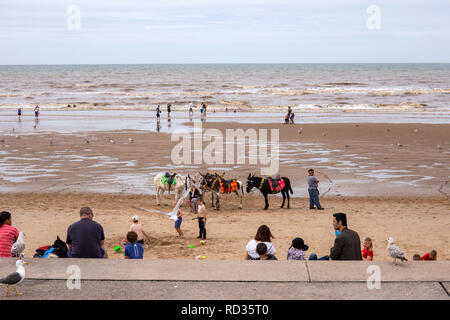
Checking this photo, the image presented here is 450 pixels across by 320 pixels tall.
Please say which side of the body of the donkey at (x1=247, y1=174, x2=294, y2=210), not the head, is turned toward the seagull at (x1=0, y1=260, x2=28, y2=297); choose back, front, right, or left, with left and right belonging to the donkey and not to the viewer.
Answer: left

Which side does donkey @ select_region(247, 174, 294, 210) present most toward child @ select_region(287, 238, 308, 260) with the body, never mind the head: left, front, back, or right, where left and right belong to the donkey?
left

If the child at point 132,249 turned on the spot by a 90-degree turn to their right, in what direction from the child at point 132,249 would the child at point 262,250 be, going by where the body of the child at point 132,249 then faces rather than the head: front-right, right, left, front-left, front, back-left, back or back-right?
front-right

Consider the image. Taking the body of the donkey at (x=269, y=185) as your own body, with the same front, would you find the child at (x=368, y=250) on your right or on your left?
on your left

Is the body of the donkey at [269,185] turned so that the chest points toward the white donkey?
yes

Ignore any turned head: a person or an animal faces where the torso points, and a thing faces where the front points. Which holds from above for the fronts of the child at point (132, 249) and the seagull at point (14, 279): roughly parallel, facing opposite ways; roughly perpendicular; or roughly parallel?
roughly perpendicular

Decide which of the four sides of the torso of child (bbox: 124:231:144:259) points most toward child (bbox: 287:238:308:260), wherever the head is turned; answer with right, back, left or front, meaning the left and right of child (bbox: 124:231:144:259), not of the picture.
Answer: right

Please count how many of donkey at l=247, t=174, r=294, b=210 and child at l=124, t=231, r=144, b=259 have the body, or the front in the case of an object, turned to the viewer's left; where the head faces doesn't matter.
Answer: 1

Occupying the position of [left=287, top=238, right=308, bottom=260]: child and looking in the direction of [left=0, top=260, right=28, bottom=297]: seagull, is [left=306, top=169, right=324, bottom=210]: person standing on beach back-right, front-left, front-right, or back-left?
back-right

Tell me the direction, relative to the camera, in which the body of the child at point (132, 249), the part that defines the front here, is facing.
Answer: away from the camera

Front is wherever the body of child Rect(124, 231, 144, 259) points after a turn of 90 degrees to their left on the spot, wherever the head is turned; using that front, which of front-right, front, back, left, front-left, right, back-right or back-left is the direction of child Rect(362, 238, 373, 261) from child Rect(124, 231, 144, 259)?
back

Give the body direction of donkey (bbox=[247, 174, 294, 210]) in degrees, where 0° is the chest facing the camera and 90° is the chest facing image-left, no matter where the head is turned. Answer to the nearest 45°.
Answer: approximately 90°
